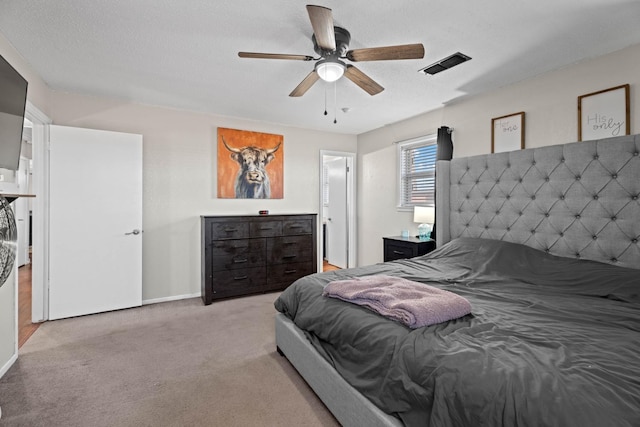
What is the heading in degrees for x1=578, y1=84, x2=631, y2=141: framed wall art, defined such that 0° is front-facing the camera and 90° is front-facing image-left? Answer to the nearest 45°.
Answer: approximately 45°

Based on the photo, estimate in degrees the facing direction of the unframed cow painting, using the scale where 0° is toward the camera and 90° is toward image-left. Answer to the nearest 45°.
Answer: approximately 315°

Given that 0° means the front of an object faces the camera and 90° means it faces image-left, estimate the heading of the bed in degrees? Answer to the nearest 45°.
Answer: approximately 45°

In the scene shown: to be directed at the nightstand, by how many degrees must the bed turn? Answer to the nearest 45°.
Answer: approximately 90° to its right

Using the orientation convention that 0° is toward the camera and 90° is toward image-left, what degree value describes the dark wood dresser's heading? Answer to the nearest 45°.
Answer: approximately 315°

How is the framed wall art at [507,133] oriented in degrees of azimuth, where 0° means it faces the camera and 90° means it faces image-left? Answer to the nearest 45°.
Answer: approximately 45°

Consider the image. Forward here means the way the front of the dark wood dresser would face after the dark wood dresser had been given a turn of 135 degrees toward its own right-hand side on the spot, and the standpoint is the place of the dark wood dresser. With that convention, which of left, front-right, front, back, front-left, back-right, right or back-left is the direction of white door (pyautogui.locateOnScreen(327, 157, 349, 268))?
back-right

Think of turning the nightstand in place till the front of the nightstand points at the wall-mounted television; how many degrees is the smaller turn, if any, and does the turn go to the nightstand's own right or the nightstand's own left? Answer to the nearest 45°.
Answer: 0° — it already faces it
